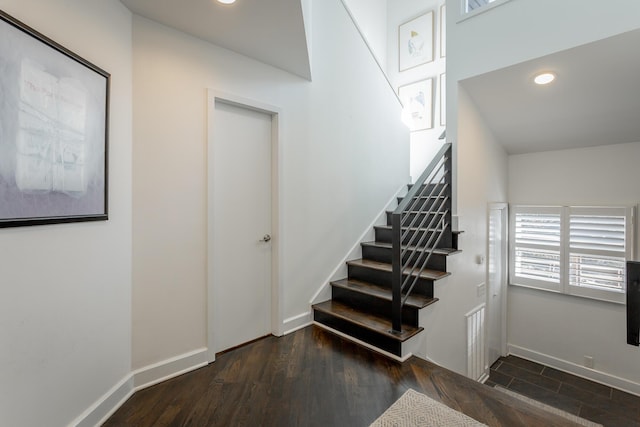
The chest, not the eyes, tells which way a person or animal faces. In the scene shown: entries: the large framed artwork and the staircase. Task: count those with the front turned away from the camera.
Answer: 0

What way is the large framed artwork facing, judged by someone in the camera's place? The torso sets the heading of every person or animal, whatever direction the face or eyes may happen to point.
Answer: facing the viewer and to the right of the viewer

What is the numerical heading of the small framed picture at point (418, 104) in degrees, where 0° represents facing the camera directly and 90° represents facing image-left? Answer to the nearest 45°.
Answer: approximately 45°

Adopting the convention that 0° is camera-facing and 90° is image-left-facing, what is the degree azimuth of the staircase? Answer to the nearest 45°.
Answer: approximately 45°
